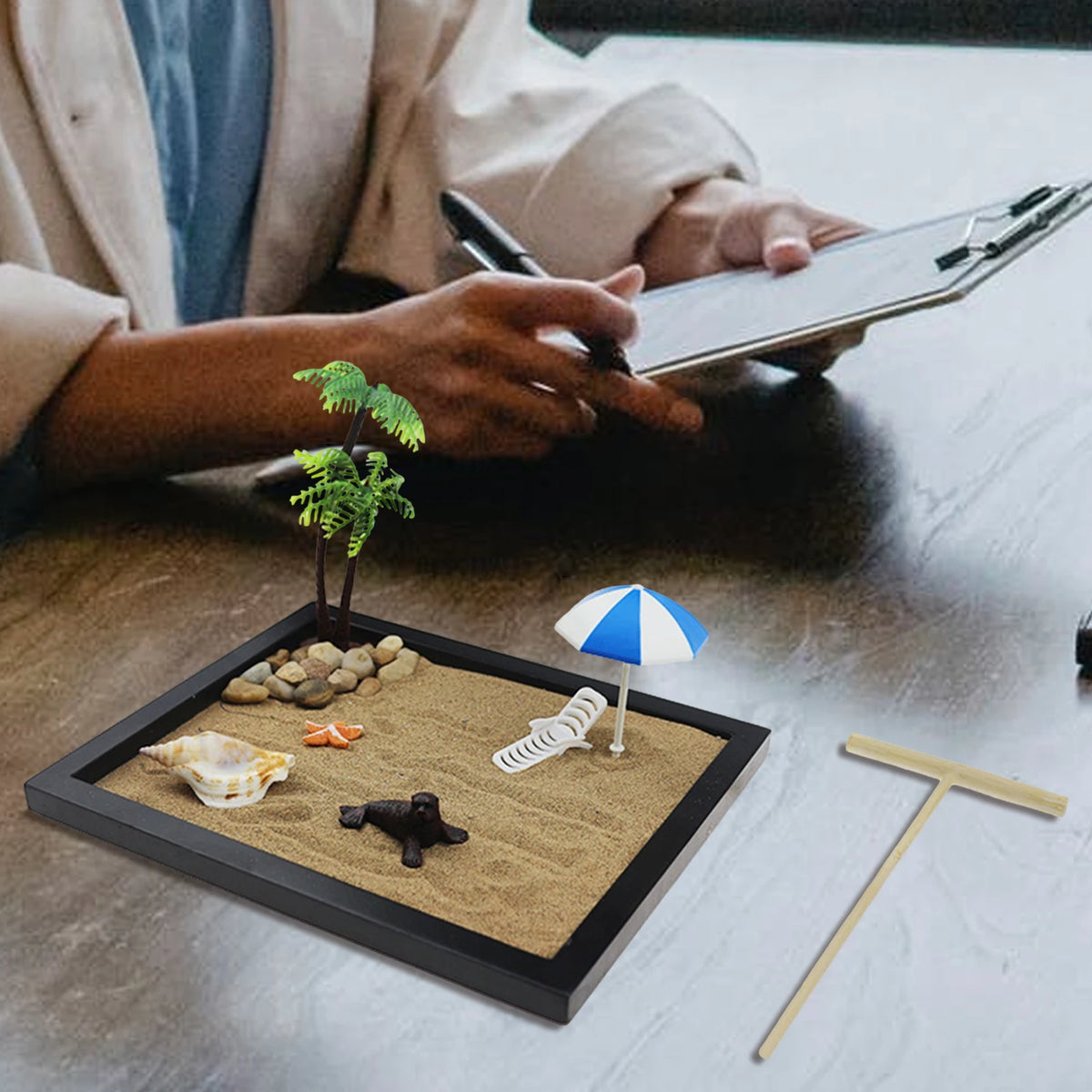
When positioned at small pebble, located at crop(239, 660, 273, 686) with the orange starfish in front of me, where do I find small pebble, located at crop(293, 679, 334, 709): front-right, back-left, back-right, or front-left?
front-left

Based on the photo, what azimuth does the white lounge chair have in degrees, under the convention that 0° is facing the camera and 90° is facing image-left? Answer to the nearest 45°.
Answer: approximately 45°

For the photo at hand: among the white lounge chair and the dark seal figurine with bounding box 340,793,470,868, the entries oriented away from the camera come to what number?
0

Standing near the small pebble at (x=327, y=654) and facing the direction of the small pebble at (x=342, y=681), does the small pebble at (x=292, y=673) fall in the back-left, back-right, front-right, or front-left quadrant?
front-right

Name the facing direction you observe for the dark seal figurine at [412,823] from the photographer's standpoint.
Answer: facing the viewer and to the right of the viewer
